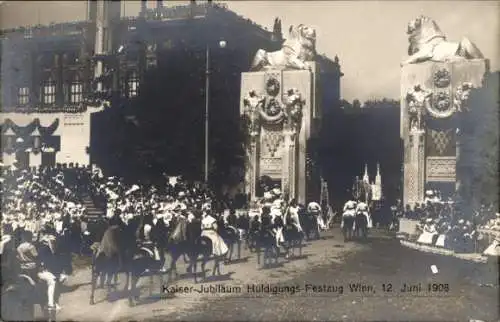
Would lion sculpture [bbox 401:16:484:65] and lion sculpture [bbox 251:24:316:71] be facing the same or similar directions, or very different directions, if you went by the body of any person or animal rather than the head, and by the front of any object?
very different directions

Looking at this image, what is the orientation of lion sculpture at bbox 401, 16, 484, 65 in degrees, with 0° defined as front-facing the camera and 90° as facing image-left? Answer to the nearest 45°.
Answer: approximately 90°

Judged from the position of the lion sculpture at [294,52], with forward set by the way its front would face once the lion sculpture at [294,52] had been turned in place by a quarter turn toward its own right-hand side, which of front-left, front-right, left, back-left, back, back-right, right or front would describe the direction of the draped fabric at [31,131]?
right

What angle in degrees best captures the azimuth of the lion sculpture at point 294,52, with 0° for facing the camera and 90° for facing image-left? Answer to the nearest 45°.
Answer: approximately 270°
